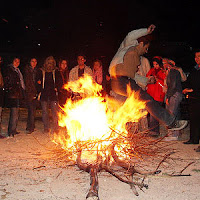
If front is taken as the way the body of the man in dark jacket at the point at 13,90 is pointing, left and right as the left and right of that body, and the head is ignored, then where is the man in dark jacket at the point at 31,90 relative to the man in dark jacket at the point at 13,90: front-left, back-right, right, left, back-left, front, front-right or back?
left

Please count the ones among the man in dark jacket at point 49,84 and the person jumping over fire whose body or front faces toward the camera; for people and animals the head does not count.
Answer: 1

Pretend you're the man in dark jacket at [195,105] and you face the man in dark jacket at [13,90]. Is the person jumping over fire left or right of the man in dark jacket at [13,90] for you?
left

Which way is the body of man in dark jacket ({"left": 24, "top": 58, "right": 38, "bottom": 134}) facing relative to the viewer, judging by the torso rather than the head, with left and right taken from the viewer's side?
facing the viewer and to the right of the viewer

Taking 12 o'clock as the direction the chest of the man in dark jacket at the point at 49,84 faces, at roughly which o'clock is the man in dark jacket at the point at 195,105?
the man in dark jacket at the point at 195,105 is roughly at 10 o'clock from the man in dark jacket at the point at 49,84.

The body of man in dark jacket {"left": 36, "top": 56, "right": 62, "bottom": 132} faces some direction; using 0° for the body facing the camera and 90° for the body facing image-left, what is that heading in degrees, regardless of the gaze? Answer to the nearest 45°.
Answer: approximately 0°

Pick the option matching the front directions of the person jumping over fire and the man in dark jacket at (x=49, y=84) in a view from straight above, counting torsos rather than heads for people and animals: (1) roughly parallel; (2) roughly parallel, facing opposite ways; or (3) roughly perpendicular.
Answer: roughly perpendicular
